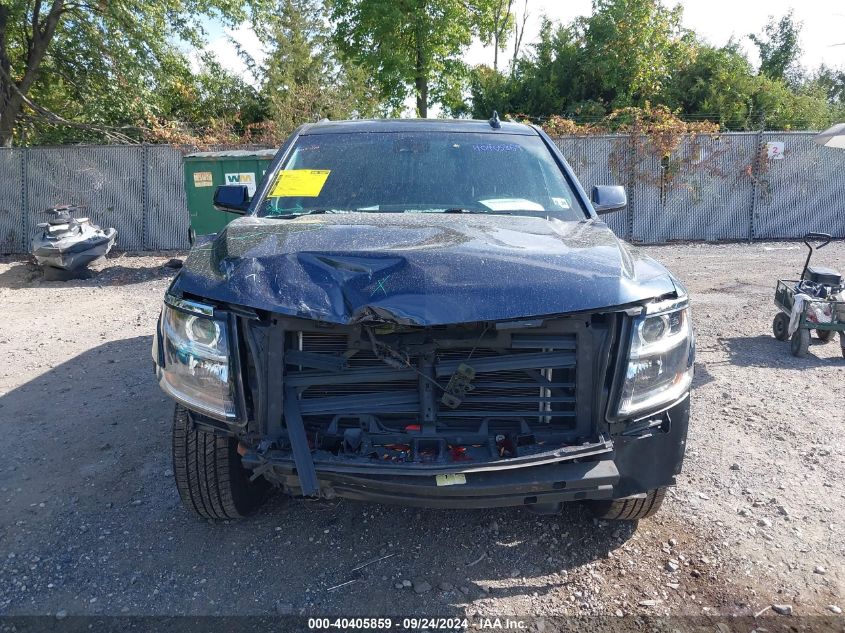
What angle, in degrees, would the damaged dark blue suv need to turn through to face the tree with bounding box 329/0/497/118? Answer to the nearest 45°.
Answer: approximately 180°

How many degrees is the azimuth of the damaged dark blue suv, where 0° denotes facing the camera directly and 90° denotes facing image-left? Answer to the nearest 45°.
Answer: approximately 0°

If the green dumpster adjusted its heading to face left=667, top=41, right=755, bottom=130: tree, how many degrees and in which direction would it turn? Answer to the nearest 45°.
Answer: approximately 135° to its left

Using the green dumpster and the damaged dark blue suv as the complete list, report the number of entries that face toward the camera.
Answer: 2

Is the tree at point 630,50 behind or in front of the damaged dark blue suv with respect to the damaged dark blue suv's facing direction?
behind

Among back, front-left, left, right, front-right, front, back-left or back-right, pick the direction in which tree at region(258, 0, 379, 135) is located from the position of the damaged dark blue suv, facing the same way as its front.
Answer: back

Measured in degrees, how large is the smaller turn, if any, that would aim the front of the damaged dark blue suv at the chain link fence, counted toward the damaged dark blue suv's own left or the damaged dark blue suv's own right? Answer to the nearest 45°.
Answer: approximately 180°

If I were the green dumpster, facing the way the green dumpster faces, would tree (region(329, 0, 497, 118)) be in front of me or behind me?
behind

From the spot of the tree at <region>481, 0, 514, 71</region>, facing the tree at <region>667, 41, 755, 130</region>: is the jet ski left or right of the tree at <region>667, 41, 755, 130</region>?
right

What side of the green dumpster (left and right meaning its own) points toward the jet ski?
right

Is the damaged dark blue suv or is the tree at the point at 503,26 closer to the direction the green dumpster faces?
the damaged dark blue suv

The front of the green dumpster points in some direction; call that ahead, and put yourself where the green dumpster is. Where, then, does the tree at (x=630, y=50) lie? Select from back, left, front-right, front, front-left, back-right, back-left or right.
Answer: back-left
